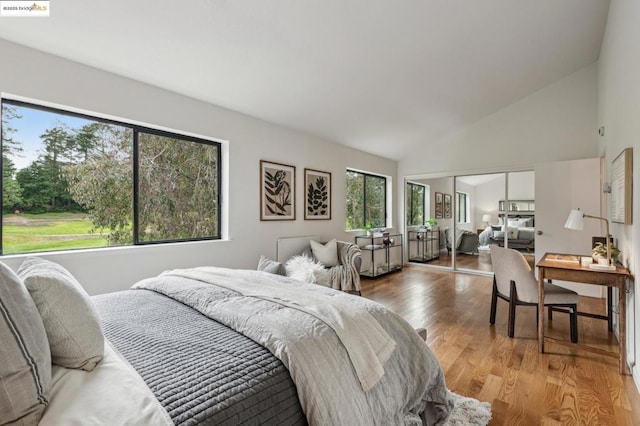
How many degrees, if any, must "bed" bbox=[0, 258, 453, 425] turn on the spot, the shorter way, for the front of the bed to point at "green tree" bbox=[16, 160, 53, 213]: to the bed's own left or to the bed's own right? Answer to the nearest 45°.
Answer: approximately 90° to the bed's own left

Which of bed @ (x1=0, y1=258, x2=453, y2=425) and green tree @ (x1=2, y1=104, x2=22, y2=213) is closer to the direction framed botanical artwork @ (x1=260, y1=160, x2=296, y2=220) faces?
the bed

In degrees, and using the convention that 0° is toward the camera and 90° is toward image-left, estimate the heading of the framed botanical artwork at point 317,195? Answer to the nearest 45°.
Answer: approximately 315°

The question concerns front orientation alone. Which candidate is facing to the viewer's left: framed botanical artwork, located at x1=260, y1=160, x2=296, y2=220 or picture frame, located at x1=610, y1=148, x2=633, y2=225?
the picture frame

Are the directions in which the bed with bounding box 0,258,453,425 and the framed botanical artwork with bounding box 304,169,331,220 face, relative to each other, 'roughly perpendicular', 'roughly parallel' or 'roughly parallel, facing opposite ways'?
roughly perpendicular

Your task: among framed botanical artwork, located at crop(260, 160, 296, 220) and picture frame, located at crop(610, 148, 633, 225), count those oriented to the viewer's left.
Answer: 1

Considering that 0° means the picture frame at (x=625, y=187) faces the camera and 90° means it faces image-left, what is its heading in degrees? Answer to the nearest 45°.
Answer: approximately 90°

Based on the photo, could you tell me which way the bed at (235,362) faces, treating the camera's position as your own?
facing away from the viewer and to the right of the viewer

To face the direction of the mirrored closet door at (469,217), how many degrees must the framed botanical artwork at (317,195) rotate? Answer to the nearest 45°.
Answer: approximately 45° to its left
